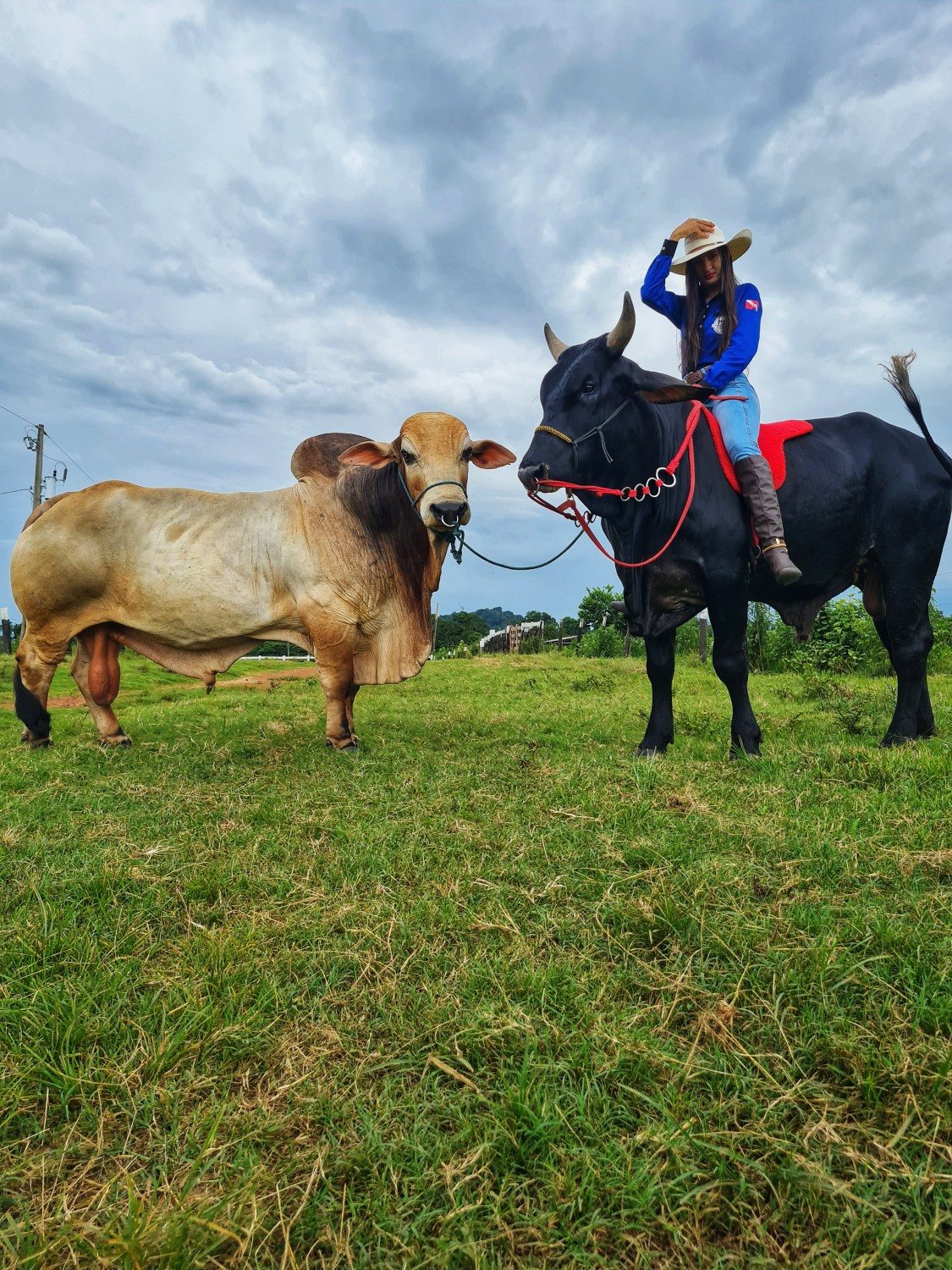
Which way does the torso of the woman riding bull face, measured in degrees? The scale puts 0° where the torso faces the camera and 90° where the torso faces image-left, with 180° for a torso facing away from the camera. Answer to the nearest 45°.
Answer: approximately 45°

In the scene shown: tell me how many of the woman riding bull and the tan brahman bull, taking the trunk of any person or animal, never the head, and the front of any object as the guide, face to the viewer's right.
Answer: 1

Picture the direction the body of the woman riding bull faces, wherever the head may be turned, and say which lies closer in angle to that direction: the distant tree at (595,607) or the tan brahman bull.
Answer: the tan brahman bull

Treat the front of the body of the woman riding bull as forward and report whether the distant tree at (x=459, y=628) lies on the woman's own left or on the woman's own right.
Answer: on the woman's own right

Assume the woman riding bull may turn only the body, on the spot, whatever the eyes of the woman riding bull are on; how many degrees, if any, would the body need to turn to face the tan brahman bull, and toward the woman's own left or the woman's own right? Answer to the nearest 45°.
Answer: approximately 45° to the woman's own right

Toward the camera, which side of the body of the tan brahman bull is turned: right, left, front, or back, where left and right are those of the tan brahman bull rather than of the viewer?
right

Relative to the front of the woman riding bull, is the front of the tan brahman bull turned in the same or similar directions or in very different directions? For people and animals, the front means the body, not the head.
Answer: very different directions

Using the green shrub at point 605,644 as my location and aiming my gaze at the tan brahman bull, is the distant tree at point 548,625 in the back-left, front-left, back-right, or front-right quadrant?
back-right

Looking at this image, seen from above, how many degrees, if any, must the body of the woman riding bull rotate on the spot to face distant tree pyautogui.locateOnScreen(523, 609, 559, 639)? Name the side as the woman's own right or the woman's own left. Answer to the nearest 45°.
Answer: approximately 135° to the woman's own right

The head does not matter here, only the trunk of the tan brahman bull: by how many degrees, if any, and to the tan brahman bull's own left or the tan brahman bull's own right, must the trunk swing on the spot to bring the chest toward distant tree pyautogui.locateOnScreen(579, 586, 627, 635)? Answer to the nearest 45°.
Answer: approximately 45° to the tan brahman bull's own left
